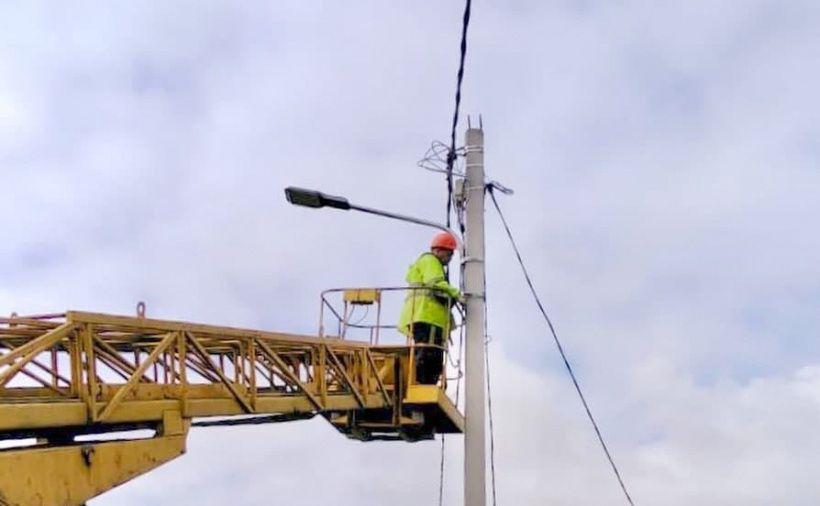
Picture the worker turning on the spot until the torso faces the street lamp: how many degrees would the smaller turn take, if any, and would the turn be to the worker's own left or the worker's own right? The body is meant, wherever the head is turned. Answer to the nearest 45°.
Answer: approximately 135° to the worker's own right

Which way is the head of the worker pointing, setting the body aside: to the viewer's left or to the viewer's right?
to the viewer's right

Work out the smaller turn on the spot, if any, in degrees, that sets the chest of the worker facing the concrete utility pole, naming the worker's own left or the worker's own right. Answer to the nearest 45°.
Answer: approximately 45° to the worker's own right

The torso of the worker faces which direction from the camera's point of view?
to the viewer's right
